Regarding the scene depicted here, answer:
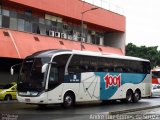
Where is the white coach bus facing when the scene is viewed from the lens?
facing the viewer and to the left of the viewer
